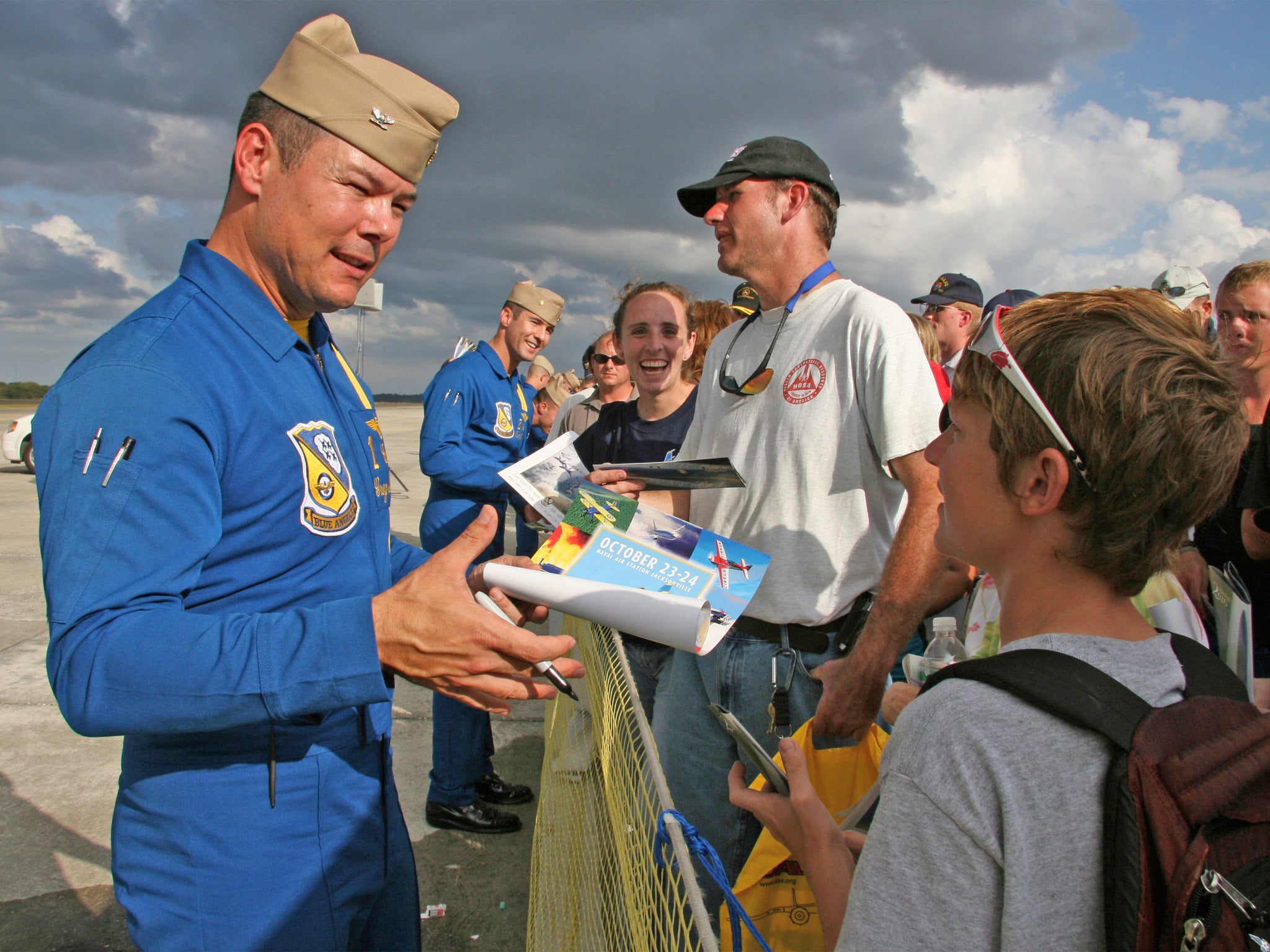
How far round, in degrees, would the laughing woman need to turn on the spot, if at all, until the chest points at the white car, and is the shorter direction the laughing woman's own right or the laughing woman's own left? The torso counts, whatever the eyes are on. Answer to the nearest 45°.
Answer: approximately 135° to the laughing woman's own right

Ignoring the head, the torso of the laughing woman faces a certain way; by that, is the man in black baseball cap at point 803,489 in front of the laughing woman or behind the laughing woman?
in front

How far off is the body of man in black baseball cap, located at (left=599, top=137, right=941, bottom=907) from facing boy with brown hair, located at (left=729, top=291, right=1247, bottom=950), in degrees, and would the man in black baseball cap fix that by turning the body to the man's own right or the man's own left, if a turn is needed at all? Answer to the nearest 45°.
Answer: approximately 45° to the man's own left

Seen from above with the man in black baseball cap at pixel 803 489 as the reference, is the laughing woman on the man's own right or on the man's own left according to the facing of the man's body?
on the man's own right

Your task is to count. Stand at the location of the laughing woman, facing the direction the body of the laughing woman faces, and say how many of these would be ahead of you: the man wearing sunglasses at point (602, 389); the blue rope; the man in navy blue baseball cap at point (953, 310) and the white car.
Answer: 1

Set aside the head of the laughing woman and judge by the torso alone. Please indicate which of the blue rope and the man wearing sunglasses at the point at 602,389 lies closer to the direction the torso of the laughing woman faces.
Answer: the blue rope

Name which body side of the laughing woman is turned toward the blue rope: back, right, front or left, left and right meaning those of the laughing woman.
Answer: front

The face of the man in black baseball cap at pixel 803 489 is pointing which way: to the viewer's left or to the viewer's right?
to the viewer's left
